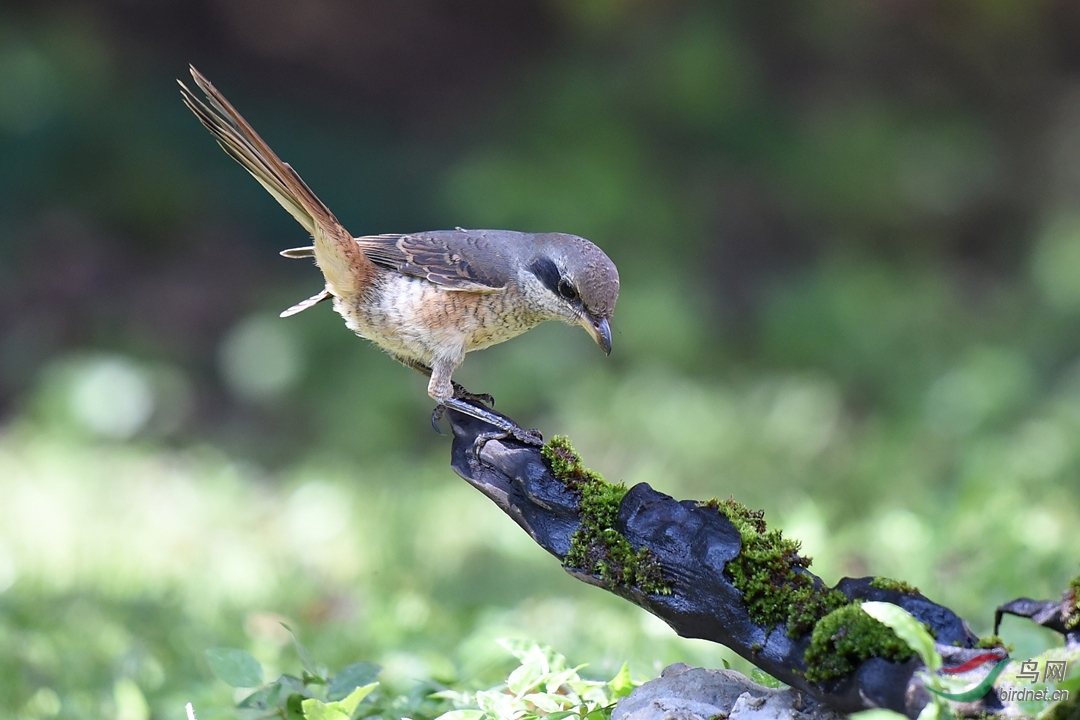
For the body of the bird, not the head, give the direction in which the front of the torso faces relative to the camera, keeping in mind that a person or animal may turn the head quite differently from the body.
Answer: to the viewer's right

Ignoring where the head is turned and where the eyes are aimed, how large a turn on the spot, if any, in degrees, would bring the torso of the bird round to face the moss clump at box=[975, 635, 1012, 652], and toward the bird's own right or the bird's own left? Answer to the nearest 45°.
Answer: approximately 45° to the bird's own right

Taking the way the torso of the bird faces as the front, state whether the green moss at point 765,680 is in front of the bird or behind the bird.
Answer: in front

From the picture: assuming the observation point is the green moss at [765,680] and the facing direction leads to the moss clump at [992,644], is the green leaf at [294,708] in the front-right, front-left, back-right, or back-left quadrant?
back-right

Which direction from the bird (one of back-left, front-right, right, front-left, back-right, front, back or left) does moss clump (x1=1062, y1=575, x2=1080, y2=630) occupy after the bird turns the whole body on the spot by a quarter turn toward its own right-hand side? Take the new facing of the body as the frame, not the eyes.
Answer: front-left
